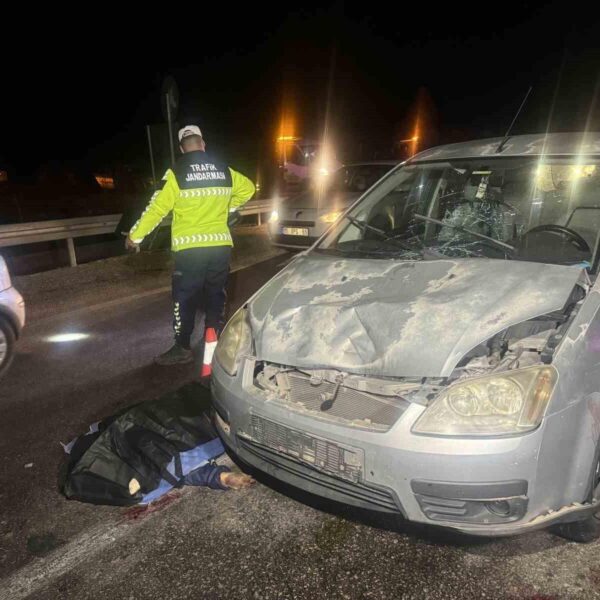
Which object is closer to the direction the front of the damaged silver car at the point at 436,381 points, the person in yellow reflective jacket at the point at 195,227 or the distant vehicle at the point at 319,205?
the person in yellow reflective jacket

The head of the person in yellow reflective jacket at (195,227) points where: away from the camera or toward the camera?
away from the camera

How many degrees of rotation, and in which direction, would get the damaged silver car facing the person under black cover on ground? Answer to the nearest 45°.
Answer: approximately 45° to its right

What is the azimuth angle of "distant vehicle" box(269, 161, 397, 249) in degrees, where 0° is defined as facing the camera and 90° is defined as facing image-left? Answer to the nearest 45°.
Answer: approximately 45°

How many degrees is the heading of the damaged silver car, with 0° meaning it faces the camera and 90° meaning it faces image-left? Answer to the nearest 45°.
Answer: approximately 45°

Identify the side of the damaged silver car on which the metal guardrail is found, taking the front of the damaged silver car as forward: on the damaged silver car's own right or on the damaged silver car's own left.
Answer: on the damaged silver car's own right

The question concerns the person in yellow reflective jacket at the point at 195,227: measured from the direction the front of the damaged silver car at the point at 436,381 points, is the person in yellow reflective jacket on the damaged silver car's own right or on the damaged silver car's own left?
on the damaged silver car's own right

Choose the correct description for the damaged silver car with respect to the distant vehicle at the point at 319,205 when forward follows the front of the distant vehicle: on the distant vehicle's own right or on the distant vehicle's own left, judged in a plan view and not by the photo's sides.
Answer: on the distant vehicle's own left

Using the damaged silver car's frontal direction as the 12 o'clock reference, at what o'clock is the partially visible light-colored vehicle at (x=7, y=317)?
The partially visible light-colored vehicle is roughly at 2 o'clock from the damaged silver car.
